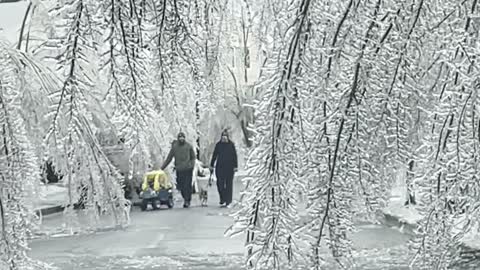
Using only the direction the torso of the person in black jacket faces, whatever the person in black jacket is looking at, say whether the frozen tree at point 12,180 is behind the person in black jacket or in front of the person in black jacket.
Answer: in front

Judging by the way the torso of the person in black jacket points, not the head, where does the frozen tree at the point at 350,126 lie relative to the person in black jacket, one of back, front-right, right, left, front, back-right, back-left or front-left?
front

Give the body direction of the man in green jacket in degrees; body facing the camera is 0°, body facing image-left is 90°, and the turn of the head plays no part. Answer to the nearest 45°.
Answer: approximately 0°

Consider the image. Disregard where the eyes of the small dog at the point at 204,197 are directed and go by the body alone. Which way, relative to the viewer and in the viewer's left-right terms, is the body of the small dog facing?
facing the viewer

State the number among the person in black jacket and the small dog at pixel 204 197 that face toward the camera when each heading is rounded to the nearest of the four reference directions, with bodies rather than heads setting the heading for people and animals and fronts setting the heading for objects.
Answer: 2

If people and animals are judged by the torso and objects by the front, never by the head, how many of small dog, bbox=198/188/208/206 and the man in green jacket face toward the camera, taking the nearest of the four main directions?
2

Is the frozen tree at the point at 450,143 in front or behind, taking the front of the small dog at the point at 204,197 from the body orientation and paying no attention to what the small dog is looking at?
in front
